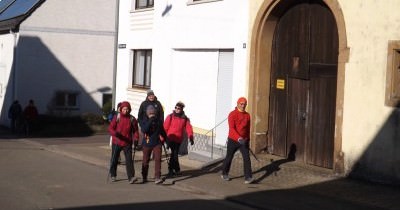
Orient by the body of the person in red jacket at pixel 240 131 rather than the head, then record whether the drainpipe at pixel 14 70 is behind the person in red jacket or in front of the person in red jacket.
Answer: behind

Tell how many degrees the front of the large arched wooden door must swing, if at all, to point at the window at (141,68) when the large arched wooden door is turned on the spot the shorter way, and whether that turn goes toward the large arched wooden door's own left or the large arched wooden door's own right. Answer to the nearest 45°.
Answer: approximately 90° to the large arched wooden door's own right

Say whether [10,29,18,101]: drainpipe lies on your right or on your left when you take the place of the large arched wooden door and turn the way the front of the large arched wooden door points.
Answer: on your right

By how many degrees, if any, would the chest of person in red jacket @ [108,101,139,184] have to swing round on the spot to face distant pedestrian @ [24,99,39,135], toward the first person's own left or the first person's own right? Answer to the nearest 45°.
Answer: approximately 180°

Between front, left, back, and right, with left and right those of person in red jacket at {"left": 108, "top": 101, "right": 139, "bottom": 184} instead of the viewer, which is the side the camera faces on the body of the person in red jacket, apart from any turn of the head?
front

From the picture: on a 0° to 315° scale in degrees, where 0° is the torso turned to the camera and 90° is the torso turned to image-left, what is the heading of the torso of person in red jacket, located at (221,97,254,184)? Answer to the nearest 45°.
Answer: approximately 315°

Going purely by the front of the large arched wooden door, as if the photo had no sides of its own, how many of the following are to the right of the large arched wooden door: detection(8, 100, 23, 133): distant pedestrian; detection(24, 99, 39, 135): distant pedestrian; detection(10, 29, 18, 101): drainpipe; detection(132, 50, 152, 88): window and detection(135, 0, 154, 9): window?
5

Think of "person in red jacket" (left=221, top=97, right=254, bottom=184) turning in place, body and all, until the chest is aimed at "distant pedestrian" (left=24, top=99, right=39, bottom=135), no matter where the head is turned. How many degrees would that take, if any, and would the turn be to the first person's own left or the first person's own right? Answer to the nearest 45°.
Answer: approximately 180°

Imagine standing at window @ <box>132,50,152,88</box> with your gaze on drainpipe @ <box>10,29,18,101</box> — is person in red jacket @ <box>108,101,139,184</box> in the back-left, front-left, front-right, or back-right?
back-left

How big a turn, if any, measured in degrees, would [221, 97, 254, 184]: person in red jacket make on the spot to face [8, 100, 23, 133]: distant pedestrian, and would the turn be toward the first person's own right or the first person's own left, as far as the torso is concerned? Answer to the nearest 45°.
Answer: approximately 180°
